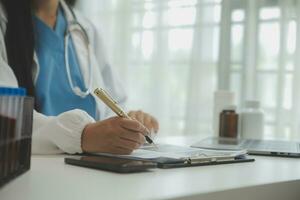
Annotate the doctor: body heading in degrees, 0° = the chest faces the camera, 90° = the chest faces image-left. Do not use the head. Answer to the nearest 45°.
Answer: approximately 315°

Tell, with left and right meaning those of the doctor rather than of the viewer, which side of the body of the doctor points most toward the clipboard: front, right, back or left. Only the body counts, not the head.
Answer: front

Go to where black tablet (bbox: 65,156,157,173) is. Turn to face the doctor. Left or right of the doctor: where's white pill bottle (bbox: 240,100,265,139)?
right

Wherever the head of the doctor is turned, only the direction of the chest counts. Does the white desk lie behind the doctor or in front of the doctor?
in front

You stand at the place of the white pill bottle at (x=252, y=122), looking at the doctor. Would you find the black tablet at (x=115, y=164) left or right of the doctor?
left

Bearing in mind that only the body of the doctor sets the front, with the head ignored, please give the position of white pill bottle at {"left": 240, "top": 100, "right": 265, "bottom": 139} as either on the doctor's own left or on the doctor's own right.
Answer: on the doctor's own left

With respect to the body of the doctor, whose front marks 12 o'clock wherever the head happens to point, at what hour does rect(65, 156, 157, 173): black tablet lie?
The black tablet is roughly at 1 o'clock from the doctor.
